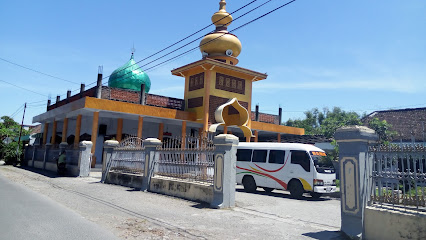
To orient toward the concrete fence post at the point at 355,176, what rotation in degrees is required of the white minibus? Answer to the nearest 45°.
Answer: approximately 45° to its right

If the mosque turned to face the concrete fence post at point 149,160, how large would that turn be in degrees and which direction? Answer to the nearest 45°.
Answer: approximately 45° to its right

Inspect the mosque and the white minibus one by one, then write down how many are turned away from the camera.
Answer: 0

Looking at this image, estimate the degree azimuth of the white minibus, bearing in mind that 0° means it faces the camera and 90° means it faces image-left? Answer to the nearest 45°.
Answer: approximately 315°

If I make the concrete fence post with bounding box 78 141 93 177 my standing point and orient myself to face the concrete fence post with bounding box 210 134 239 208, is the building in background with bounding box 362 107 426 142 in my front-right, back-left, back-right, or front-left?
front-left

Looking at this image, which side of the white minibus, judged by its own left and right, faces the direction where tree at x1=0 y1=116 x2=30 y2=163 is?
back

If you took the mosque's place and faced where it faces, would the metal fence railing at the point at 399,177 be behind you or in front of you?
in front

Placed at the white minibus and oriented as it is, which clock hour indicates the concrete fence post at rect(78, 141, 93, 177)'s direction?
The concrete fence post is roughly at 5 o'clock from the white minibus.
